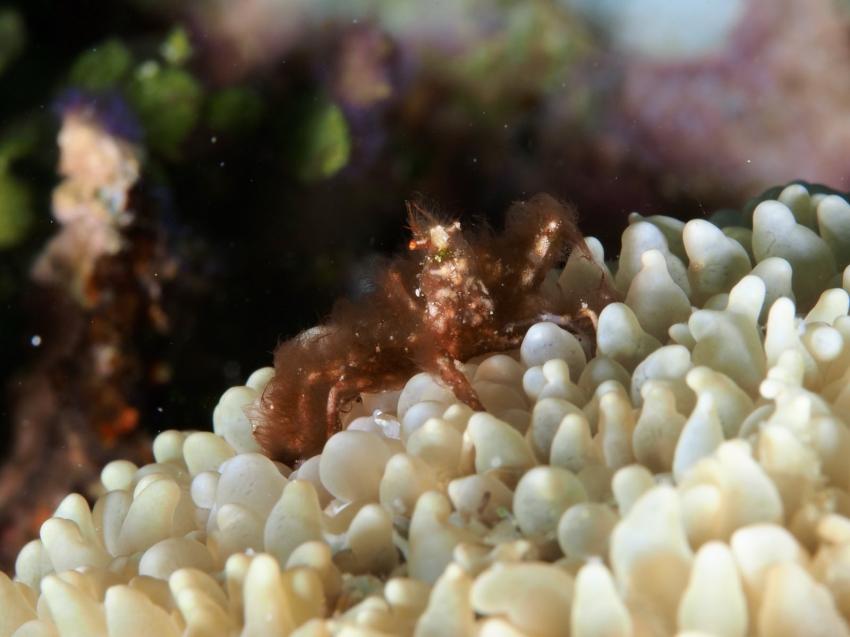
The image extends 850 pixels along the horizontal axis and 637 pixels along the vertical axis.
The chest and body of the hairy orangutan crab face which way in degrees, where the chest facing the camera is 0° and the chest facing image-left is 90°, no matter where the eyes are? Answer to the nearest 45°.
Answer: approximately 0°

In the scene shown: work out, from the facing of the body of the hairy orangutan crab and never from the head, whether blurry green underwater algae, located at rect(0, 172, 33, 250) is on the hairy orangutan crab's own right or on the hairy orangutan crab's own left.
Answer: on the hairy orangutan crab's own right
